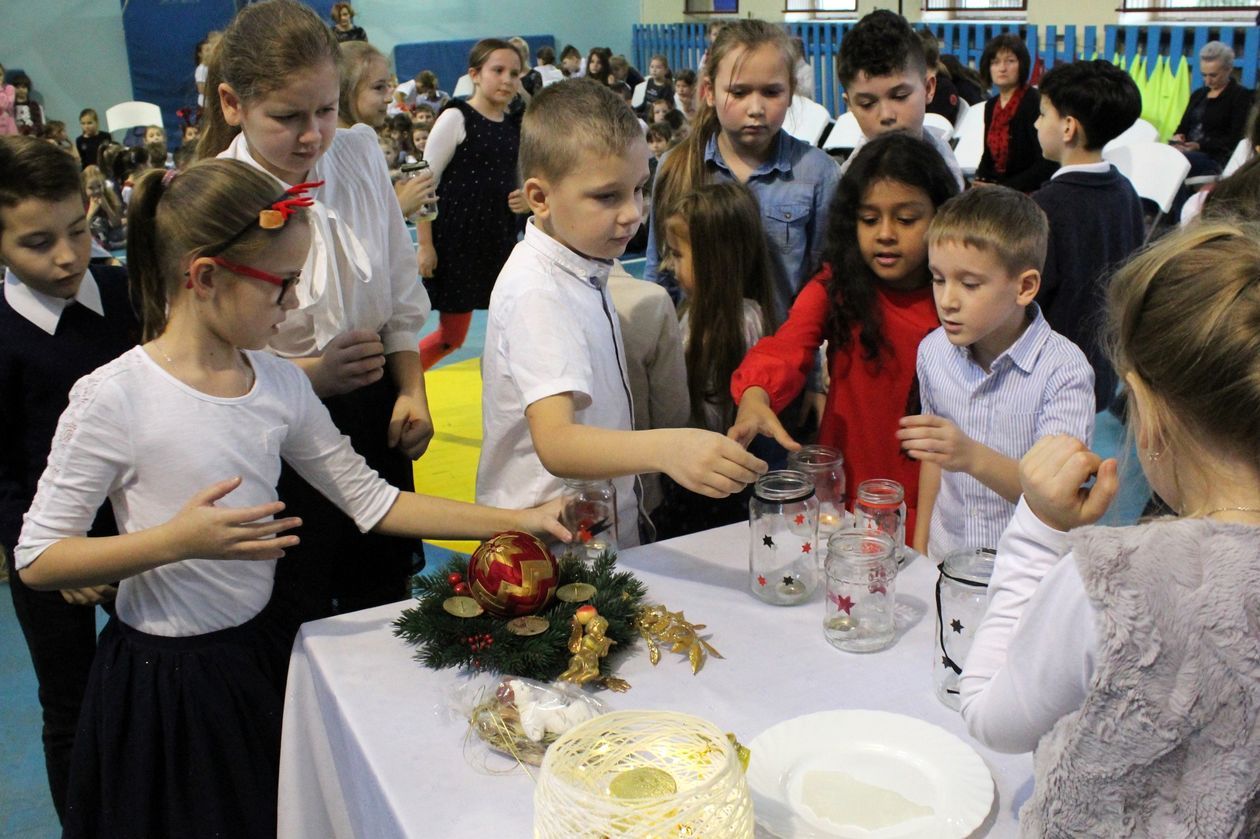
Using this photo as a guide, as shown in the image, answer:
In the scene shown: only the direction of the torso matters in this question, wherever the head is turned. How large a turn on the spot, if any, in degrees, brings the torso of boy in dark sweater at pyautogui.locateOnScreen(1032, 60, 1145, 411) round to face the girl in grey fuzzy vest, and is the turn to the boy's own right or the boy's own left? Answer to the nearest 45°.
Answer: approximately 135° to the boy's own left

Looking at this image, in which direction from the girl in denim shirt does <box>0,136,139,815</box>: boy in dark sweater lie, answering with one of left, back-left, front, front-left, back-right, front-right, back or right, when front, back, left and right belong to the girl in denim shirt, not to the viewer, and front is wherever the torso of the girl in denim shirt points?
front-right

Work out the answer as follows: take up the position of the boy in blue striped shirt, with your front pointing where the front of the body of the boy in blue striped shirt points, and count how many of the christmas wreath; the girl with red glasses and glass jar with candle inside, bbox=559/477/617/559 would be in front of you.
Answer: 3

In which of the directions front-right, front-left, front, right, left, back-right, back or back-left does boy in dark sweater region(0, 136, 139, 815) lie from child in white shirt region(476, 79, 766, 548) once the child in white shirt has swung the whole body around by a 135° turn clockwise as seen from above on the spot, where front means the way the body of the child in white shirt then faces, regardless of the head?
front

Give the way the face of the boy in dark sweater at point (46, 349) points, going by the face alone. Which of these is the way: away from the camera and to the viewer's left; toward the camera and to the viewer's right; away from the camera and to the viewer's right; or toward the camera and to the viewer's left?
toward the camera and to the viewer's right

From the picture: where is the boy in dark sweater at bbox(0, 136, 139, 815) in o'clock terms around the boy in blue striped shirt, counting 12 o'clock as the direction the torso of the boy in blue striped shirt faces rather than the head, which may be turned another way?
The boy in dark sweater is roughly at 1 o'clock from the boy in blue striped shirt.

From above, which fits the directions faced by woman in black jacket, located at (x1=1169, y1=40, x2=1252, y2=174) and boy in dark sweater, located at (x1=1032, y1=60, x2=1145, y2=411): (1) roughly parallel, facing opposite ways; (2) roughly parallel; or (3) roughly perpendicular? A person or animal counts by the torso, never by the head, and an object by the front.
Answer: roughly perpendicular

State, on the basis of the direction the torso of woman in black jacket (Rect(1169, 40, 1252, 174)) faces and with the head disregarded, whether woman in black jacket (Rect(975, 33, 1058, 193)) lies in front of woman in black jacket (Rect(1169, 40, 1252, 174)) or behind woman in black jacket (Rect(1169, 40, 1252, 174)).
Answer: in front
